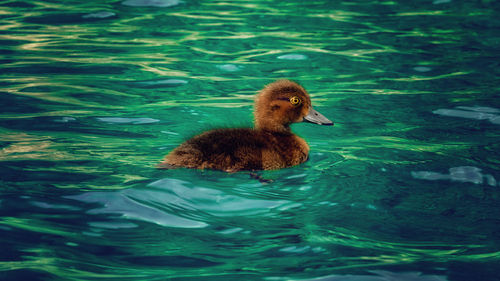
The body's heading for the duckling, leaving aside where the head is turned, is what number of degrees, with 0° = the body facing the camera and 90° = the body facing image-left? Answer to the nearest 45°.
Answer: approximately 270°
